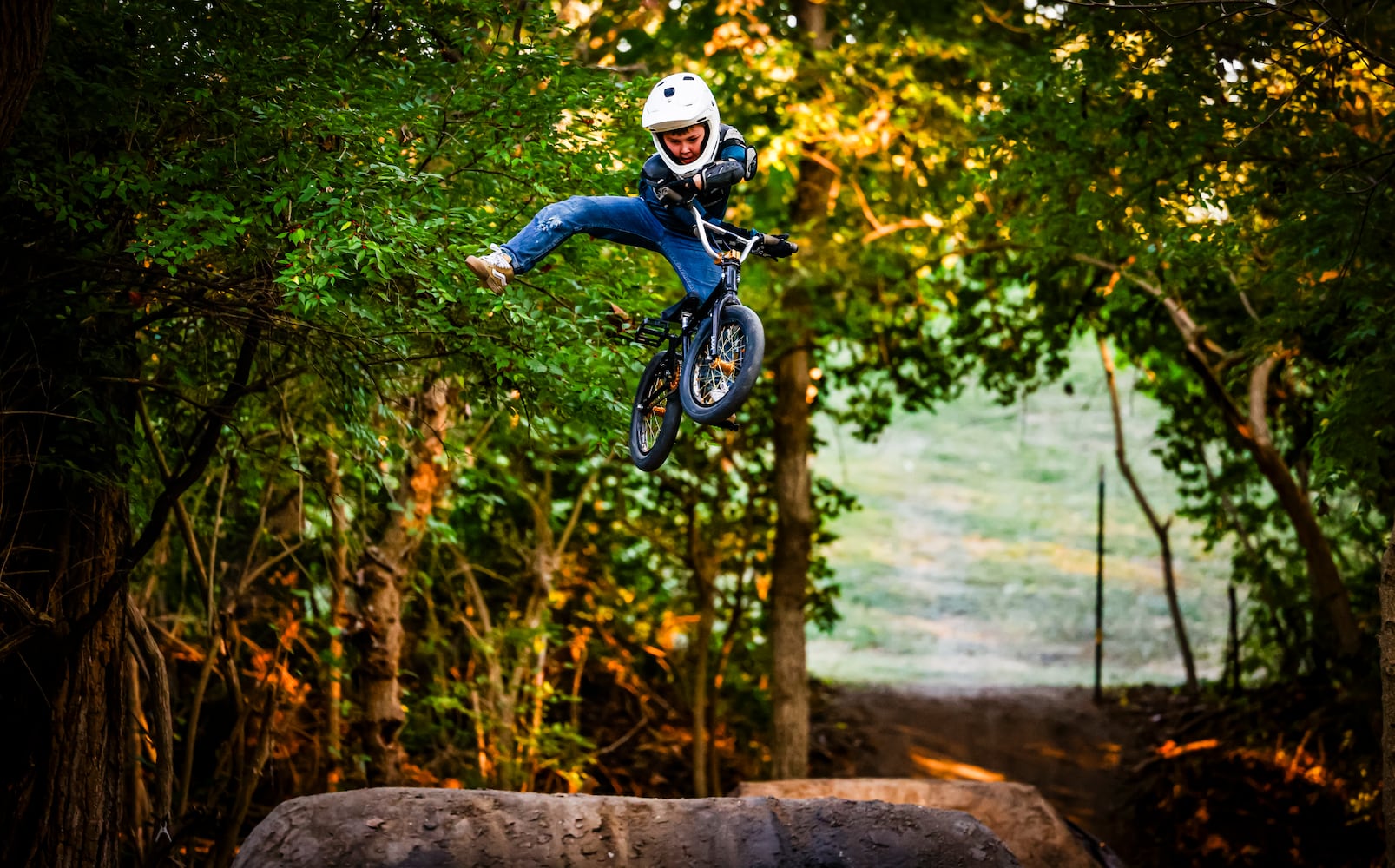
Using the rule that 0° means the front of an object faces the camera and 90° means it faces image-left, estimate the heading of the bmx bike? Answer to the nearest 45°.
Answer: approximately 315°

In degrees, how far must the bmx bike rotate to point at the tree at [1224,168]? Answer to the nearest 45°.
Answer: approximately 90° to its left

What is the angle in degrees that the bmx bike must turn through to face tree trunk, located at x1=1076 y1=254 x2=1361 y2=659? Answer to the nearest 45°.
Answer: approximately 90° to its left

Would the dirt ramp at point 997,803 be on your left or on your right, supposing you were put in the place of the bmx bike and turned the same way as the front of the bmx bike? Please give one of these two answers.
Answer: on your left

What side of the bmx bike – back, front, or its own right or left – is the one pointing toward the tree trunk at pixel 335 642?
back

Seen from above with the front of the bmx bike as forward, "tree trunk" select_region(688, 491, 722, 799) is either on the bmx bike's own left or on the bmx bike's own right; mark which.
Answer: on the bmx bike's own left
